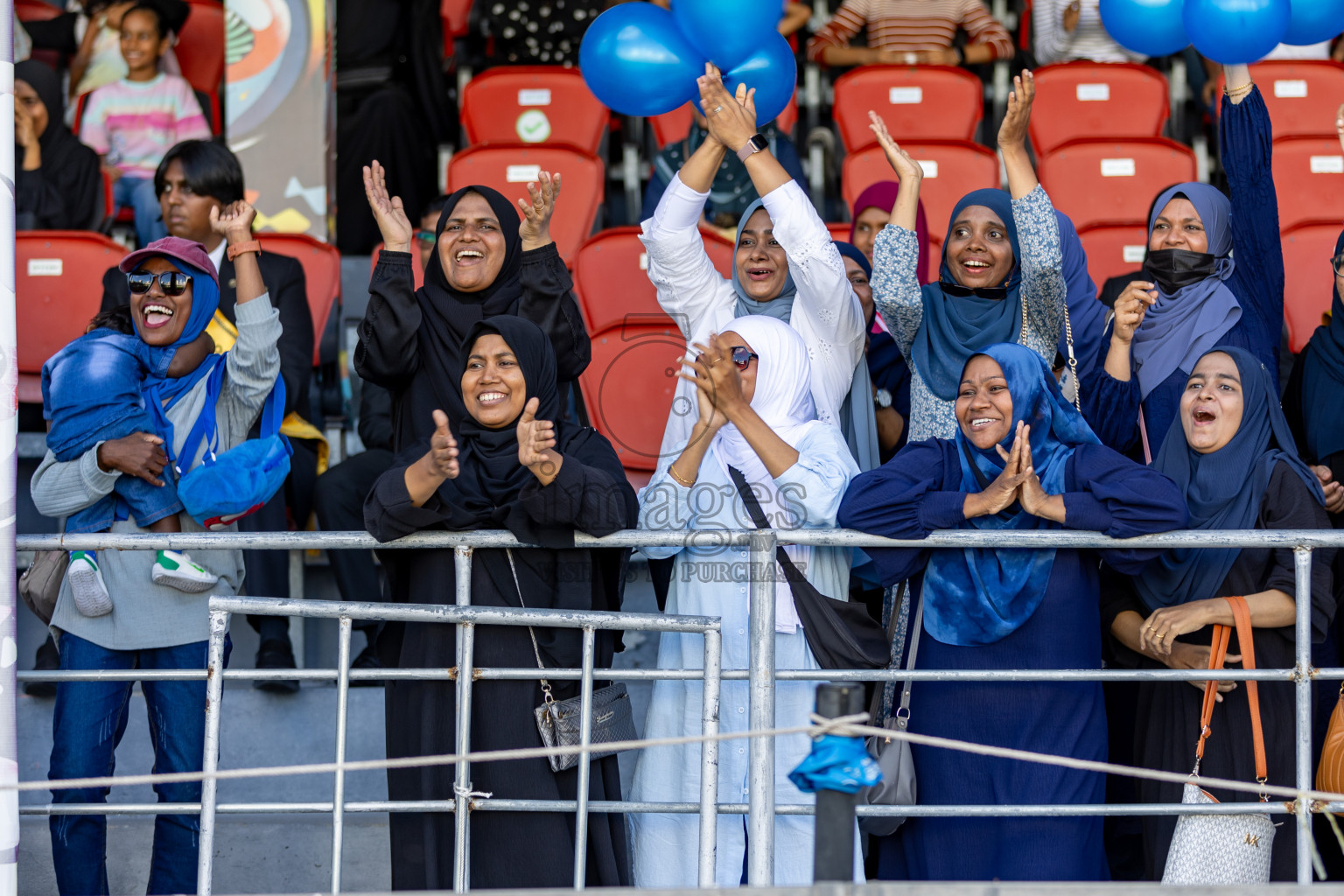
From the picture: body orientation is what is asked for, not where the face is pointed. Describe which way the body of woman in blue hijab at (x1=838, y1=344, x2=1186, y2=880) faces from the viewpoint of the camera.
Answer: toward the camera

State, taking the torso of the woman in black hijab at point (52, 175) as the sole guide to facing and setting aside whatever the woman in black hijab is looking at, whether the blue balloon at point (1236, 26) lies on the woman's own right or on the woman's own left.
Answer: on the woman's own left

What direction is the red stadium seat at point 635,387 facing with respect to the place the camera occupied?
facing the viewer

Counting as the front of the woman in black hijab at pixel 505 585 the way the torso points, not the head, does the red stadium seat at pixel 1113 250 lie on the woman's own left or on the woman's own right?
on the woman's own left

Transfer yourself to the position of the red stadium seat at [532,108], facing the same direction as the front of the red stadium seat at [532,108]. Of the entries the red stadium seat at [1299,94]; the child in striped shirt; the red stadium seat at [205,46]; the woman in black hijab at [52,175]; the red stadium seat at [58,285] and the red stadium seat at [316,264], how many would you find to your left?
1

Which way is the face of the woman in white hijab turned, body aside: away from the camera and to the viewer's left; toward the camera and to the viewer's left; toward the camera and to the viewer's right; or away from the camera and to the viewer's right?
toward the camera and to the viewer's left

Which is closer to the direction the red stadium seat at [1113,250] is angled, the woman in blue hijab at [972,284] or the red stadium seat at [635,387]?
the woman in blue hijab

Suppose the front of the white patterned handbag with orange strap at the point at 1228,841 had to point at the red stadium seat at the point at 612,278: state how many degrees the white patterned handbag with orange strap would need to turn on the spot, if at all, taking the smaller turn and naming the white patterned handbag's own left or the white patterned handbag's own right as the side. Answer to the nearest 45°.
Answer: approximately 135° to the white patterned handbag's own right

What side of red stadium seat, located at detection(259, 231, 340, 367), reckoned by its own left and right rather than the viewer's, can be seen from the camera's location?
front

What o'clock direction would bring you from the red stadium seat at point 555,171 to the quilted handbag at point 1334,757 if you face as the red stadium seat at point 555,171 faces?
The quilted handbag is roughly at 11 o'clock from the red stadium seat.
